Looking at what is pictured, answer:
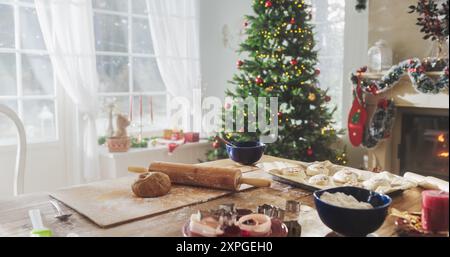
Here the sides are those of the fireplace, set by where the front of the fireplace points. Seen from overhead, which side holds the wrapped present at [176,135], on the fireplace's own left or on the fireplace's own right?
on the fireplace's own right

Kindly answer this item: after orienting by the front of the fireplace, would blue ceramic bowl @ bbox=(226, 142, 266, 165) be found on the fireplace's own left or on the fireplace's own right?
on the fireplace's own right

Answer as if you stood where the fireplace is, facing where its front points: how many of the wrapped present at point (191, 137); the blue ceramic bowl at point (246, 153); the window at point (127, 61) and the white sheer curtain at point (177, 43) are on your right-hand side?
4

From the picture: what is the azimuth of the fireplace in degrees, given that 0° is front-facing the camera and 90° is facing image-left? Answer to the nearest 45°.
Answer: approximately 45°

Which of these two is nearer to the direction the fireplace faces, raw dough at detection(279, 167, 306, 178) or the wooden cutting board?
the wooden cutting board

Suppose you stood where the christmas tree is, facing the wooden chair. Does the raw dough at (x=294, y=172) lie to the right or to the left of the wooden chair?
left
